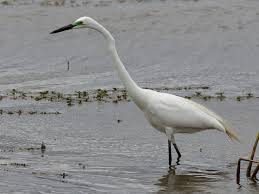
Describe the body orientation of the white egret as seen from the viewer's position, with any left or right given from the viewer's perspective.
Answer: facing to the left of the viewer

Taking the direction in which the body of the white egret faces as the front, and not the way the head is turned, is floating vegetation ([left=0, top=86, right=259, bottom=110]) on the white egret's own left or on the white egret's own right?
on the white egret's own right
